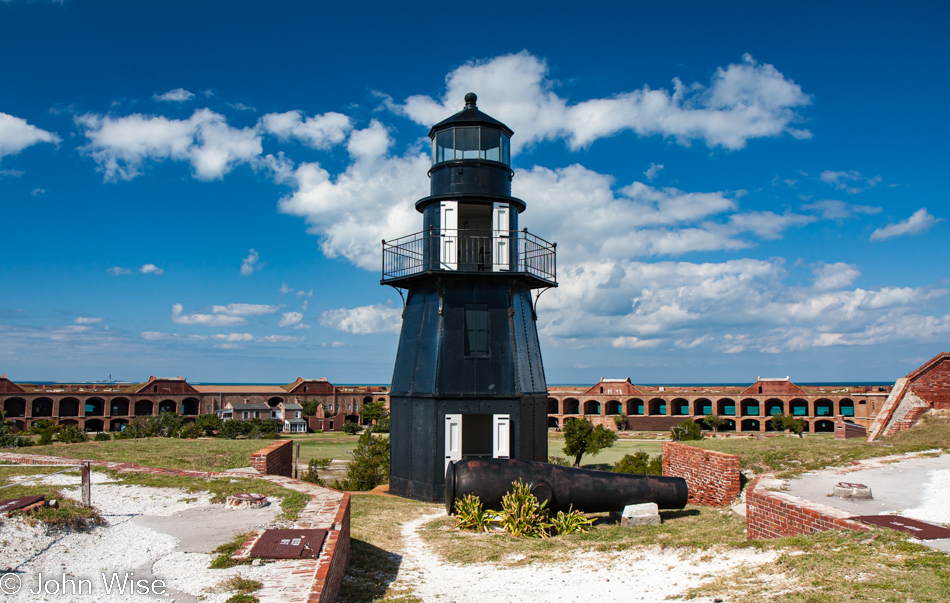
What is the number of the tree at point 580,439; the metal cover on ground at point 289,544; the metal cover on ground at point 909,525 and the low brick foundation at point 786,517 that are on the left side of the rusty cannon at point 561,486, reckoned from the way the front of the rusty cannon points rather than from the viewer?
1

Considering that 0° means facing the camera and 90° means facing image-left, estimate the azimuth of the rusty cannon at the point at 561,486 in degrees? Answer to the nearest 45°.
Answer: approximately 270°

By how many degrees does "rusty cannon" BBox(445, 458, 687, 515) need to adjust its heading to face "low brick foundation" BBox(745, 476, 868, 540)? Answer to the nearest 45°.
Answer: approximately 45° to its right

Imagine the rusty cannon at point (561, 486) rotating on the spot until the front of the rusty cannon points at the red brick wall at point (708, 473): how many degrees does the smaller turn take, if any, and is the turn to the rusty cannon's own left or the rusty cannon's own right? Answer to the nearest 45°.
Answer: approximately 45° to the rusty cannon's own left

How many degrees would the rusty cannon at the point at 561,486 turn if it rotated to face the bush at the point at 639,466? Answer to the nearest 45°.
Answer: approximately 90° to its left

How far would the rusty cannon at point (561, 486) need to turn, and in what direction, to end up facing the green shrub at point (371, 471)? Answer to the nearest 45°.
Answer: approximately 135° to its left

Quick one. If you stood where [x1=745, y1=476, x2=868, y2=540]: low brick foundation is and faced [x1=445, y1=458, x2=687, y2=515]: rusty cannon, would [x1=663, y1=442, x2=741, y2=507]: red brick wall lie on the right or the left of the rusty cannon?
right

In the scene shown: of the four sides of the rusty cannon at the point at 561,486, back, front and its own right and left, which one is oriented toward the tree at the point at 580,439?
left

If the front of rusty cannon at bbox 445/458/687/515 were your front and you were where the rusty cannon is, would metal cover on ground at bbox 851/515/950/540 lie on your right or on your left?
on your right

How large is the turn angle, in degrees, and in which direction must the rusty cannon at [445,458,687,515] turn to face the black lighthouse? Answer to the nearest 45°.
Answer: approximately 135° to its left

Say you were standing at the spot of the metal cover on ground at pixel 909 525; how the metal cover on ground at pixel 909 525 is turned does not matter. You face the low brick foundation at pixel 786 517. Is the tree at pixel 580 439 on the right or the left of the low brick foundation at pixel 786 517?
right

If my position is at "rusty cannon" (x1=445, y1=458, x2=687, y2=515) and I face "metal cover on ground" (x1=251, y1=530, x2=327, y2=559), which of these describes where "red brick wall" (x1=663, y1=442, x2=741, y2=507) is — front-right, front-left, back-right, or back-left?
back-left
